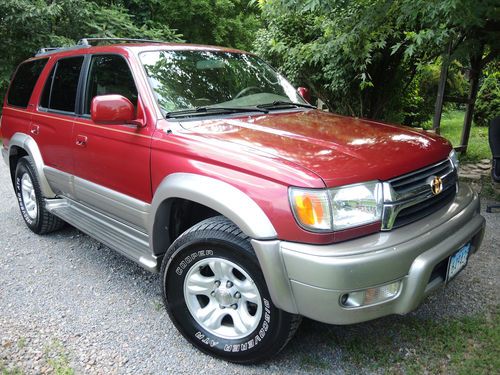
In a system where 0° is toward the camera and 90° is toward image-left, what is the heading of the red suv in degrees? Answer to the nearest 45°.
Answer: approximately 315°
